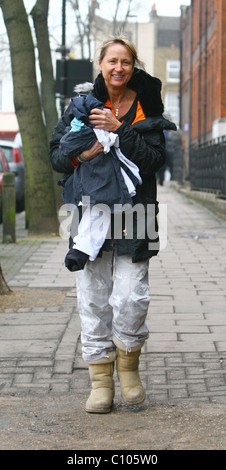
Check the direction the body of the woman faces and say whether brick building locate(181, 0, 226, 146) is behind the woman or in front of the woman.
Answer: behind

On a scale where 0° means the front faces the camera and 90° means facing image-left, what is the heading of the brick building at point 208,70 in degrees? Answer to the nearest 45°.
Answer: approximately 90°

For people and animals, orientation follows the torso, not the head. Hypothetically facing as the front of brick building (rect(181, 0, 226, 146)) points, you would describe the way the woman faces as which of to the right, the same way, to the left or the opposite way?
to the left

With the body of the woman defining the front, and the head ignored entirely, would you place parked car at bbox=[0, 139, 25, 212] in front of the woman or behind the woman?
behind

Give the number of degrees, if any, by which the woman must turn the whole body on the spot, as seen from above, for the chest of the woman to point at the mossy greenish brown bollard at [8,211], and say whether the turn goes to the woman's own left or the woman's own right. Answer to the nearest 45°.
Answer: approximately 180°

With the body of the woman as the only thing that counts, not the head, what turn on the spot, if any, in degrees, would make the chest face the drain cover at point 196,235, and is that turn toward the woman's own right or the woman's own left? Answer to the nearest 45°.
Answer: approximately 180°

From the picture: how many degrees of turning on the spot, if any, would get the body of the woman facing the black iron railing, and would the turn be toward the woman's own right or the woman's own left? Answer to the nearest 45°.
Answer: approximately 180°

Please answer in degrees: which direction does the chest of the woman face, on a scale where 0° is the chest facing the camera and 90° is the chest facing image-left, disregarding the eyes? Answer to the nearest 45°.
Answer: approximately 0°

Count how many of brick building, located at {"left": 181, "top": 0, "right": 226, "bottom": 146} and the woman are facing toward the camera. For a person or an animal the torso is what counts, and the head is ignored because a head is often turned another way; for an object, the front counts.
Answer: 1

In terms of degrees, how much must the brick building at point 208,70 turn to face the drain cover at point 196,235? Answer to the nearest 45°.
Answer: approximately 90° to its left
